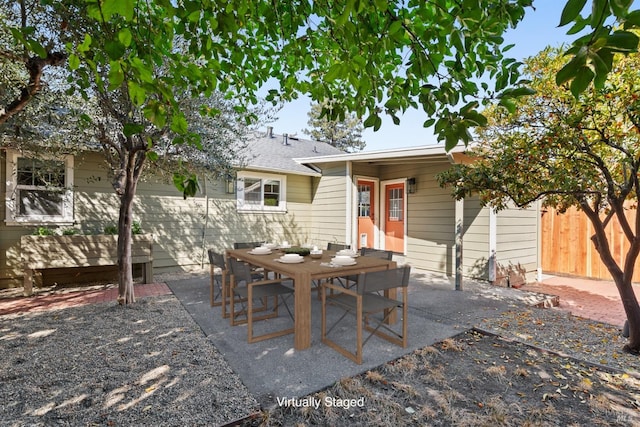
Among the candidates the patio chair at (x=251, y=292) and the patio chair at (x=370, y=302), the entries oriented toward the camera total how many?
0

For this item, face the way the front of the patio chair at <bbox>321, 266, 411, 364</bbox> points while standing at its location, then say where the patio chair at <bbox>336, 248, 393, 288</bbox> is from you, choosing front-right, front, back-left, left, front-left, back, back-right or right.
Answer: front-right

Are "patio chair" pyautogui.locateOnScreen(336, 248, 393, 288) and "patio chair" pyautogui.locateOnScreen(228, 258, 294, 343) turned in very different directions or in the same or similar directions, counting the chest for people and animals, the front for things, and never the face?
very different directions

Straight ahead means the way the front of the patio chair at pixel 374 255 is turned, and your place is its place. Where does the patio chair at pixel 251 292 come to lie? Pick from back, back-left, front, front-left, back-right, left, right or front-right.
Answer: front

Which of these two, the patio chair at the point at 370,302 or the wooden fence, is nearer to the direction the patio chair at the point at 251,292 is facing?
the wooden fence

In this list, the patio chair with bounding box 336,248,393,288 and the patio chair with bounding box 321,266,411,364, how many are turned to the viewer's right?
0

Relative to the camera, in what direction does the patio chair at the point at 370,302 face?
facing away from the viewer and to the left of the viewer

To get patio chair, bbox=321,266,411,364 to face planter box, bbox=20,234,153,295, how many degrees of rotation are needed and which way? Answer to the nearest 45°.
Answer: approximately 45° to its left

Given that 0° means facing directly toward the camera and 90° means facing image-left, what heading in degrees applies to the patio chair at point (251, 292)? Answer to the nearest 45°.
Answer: approximately 225°

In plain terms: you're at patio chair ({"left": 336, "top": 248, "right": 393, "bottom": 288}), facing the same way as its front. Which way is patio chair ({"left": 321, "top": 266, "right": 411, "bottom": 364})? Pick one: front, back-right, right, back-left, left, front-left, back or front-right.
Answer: front-left

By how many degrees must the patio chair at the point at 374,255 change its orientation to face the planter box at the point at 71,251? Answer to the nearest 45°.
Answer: approximately 45° to its right
